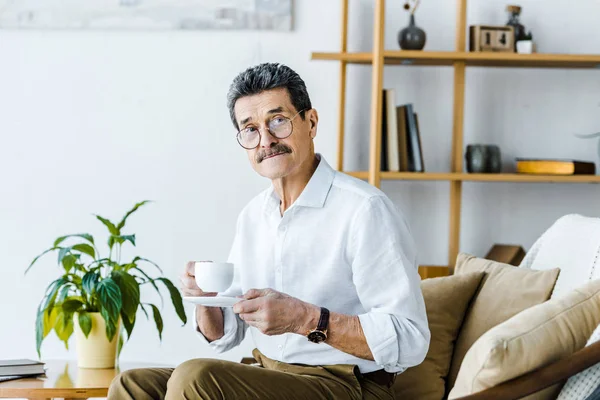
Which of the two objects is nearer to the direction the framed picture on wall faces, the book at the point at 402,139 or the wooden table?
the wooden table

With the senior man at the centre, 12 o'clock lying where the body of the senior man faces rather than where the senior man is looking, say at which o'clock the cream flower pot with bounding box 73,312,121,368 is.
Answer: The cream flower pot is roughly at 3 o'clock from the senior man.

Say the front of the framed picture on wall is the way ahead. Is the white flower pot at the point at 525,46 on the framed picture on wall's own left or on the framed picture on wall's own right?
on the framed picture on wall's own left

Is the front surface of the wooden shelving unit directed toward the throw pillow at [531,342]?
yes

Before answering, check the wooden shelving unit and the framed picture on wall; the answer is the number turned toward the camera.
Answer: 2

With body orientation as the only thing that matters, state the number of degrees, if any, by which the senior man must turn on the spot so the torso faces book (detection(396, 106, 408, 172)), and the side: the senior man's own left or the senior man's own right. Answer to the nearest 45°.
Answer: approximately 135° to the senior man's own right

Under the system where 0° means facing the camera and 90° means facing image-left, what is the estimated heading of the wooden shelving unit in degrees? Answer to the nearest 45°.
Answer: approximately 0°

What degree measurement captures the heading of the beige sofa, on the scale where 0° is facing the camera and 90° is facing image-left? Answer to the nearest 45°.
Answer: approximately 45°

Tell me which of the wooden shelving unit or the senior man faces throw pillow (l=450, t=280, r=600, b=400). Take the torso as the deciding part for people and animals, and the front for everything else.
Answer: the wooden shelving unit

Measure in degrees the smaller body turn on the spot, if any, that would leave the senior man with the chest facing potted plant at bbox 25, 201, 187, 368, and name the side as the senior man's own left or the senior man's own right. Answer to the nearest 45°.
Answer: approximately 90° to the senior man's own right

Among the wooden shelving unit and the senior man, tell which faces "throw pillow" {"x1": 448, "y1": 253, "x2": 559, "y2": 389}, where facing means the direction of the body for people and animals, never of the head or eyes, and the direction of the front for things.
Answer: the wooden shelving unit

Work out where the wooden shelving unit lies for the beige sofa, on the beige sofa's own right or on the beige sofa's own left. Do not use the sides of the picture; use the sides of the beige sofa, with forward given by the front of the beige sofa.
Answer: on the beige sofa's own right

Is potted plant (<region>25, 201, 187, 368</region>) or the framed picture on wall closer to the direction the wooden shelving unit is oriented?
the potted plant
